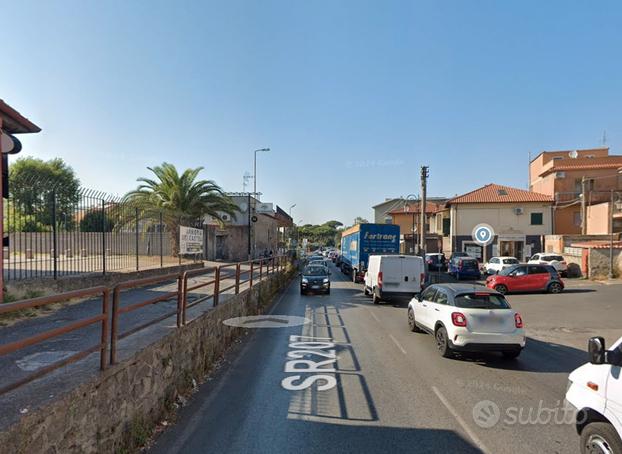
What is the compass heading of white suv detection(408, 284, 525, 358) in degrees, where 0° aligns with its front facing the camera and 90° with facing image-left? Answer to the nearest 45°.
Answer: approximately 135°

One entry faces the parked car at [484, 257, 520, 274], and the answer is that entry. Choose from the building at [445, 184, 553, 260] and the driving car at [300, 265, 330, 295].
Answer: the building

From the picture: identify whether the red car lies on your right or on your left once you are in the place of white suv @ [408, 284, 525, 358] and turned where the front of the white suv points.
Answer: on your right

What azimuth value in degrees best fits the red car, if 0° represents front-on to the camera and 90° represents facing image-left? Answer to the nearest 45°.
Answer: approximately 90°

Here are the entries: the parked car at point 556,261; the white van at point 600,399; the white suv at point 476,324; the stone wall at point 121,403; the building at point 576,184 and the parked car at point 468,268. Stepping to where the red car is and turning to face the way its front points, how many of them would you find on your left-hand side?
3

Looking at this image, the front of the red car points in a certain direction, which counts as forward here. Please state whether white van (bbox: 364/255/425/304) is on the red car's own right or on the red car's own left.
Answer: on the red car's own left

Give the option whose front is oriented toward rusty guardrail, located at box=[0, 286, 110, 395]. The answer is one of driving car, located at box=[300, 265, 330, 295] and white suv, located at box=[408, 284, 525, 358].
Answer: the driving car

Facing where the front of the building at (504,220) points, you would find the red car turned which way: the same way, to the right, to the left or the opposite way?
to the right

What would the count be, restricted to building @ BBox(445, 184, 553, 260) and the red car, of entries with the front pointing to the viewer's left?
1
